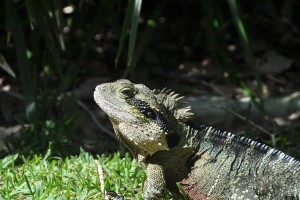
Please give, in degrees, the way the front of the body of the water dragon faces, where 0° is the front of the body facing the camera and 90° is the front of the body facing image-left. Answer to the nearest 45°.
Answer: approximately 90°

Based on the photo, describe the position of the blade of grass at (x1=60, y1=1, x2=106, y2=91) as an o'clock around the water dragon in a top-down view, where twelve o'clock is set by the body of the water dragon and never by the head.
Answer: The blade of grass is roughly at 2 o'clock from the water dragon.

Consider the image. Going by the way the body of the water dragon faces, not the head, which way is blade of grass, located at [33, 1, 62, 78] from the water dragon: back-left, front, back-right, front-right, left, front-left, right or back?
front-right

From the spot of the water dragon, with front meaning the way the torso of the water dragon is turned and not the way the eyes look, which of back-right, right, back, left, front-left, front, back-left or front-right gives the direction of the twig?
front

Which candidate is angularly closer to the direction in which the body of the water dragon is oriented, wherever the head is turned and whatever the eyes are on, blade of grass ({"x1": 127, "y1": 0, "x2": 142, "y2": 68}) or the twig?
the twig

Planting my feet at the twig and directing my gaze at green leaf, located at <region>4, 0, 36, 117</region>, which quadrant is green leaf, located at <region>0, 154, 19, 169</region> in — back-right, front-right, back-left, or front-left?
front-left
